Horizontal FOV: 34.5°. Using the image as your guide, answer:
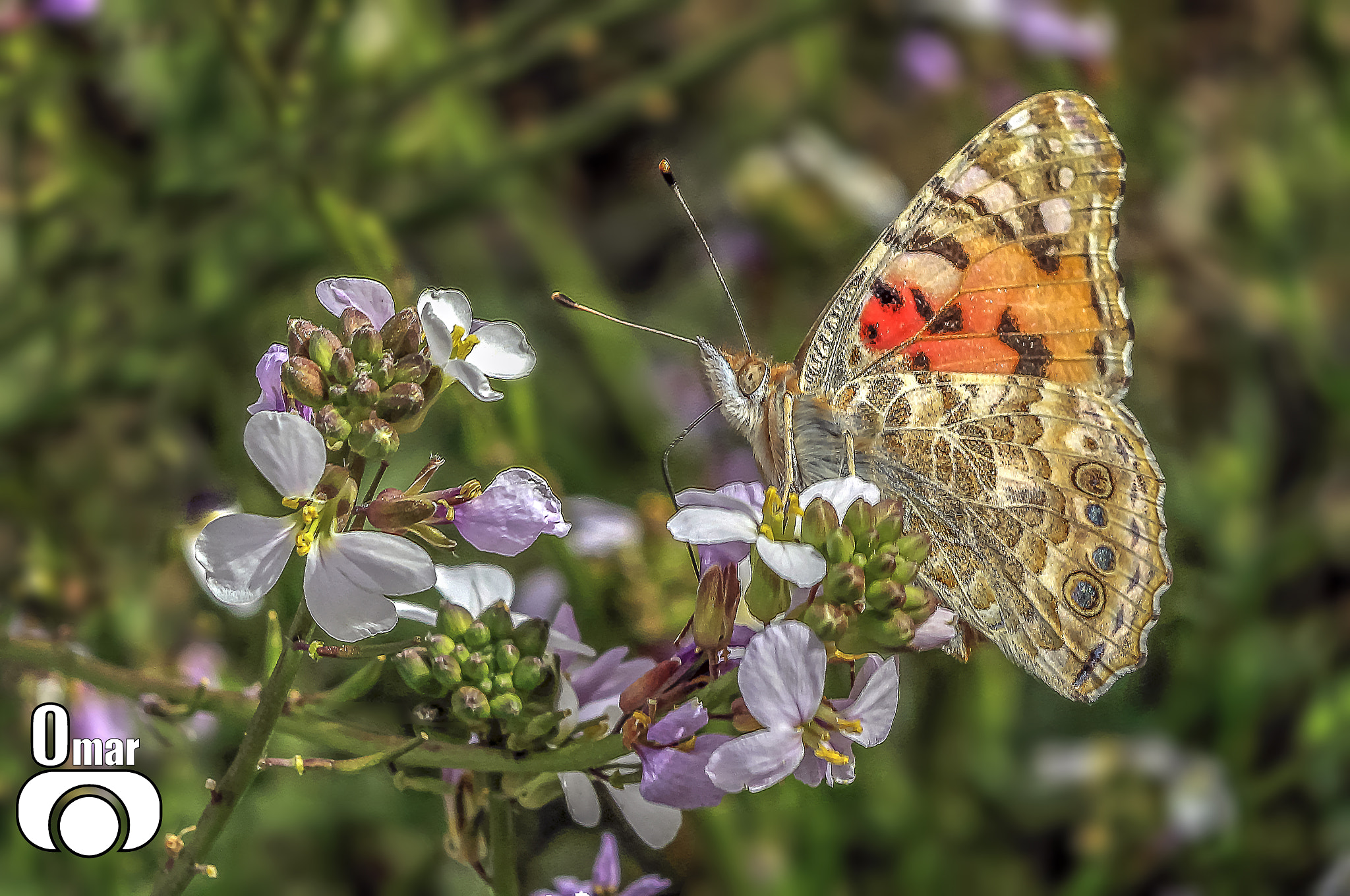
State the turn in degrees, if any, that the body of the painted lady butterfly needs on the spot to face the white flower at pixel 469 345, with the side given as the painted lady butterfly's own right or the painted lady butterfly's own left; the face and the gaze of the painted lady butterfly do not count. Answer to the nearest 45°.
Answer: approximately 45° to the painted lady butterfly's own left

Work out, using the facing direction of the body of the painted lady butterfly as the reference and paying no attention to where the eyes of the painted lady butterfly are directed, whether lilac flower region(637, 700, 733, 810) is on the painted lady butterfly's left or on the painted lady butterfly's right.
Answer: on the painted lady butterfly's left

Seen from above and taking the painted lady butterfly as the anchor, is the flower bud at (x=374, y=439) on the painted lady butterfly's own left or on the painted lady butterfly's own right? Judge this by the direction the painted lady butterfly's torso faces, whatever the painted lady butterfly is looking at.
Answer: on the painted lady butterfly's own left

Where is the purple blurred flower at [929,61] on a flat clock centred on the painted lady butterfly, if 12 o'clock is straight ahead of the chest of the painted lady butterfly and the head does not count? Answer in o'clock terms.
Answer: The purple blurred flower is roughly at 3 o'clock from the painted lady butterfly.

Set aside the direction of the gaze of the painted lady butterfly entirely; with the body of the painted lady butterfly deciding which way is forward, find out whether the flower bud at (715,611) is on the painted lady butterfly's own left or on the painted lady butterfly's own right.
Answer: on the painted lady butterfly's own left

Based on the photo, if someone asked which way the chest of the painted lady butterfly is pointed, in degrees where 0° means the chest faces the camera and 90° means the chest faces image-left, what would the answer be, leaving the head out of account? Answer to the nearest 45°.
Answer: approximately 90°
